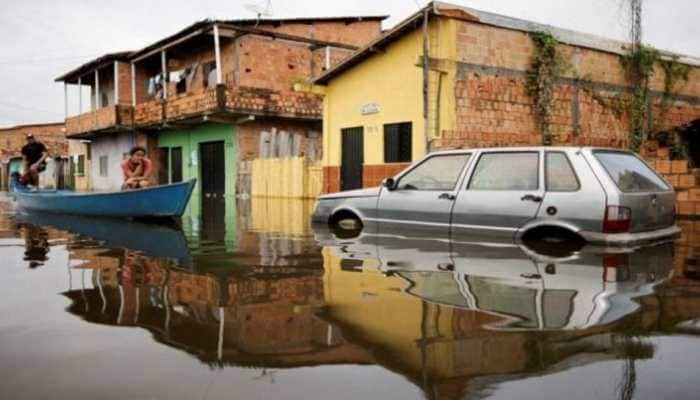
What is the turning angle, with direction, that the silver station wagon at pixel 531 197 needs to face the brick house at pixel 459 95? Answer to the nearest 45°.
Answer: approximately 45° to its right

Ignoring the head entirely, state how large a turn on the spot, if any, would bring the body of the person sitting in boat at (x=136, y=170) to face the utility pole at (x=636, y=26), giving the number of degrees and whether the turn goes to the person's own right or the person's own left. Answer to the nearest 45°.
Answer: approximately 90° to the person's own left

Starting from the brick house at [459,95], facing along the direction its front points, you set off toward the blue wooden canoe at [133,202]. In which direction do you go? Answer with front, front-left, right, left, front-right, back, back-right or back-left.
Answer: front

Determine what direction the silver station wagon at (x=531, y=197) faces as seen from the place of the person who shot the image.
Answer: facing away from the viewer and to the left of the viewer

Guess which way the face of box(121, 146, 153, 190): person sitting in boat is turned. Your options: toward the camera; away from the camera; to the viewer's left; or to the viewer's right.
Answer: toward the camera

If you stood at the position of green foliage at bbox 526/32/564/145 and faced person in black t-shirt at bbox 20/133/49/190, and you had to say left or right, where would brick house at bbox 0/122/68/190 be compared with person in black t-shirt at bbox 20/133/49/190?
right

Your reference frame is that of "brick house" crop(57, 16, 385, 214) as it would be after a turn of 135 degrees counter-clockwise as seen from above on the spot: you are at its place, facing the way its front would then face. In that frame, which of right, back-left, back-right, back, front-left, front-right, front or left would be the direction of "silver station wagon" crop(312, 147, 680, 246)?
right

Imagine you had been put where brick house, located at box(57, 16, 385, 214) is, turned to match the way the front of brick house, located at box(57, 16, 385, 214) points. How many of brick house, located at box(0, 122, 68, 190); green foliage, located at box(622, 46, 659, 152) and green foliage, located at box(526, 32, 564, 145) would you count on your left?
2

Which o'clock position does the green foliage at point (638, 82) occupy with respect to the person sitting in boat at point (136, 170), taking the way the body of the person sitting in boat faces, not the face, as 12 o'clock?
The green foliage is roughly at 9 o'clock from the person sitting in boat.

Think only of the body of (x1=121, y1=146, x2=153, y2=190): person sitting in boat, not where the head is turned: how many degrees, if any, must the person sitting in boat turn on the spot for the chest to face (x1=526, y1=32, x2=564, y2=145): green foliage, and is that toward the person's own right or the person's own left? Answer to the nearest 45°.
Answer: approximately 90° to the person's own left

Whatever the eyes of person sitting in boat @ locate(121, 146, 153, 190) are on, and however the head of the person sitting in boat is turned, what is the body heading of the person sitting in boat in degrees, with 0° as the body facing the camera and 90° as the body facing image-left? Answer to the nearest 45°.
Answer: approximately 0°

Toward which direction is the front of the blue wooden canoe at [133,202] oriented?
to the viewer's right
